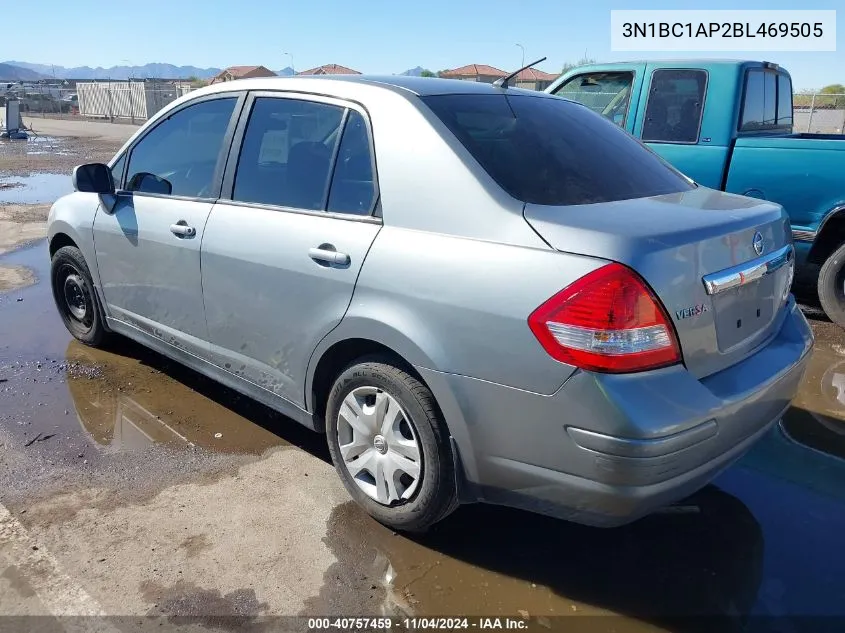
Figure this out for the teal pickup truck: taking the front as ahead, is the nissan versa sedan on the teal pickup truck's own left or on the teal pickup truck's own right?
on the teal pickup truck's own left

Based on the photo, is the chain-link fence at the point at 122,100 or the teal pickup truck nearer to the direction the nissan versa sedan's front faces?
the chain-link fence

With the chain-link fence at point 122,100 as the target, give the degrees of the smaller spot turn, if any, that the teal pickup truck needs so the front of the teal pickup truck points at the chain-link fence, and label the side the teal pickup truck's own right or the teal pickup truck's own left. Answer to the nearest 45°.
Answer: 0° — it already faces it

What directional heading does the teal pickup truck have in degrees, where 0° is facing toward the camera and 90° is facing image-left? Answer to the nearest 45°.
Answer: approximately 135°

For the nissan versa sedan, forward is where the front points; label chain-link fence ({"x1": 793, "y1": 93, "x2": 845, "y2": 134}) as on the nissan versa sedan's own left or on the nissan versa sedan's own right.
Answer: on the nissan versa sedan's own right

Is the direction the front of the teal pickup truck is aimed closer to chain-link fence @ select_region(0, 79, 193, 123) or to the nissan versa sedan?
the chain-link fence

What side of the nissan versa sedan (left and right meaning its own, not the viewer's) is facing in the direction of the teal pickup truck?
right

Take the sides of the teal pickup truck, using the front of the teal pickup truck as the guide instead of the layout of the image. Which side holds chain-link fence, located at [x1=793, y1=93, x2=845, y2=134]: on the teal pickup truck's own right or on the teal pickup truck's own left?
on the teal pickup truck's own right

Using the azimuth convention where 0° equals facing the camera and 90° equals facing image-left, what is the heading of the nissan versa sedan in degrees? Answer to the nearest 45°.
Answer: approximately 135°
